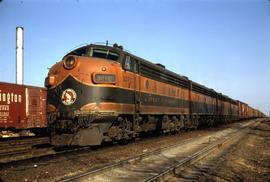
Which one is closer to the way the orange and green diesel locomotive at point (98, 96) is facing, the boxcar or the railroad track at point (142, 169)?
the railroad track

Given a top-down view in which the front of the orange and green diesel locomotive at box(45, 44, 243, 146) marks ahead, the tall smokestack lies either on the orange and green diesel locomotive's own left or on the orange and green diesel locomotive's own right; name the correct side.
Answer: on the orange and green diesel locomotive's own right

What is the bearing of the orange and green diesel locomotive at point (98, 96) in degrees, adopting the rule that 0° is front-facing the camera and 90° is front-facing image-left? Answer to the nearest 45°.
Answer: approximately 45°

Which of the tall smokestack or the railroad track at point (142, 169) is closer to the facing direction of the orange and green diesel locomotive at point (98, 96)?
the railroad track

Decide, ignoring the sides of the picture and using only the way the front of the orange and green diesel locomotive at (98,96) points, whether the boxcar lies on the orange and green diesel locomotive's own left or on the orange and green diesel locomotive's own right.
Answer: on the orange and green diesel locomotive's own right
